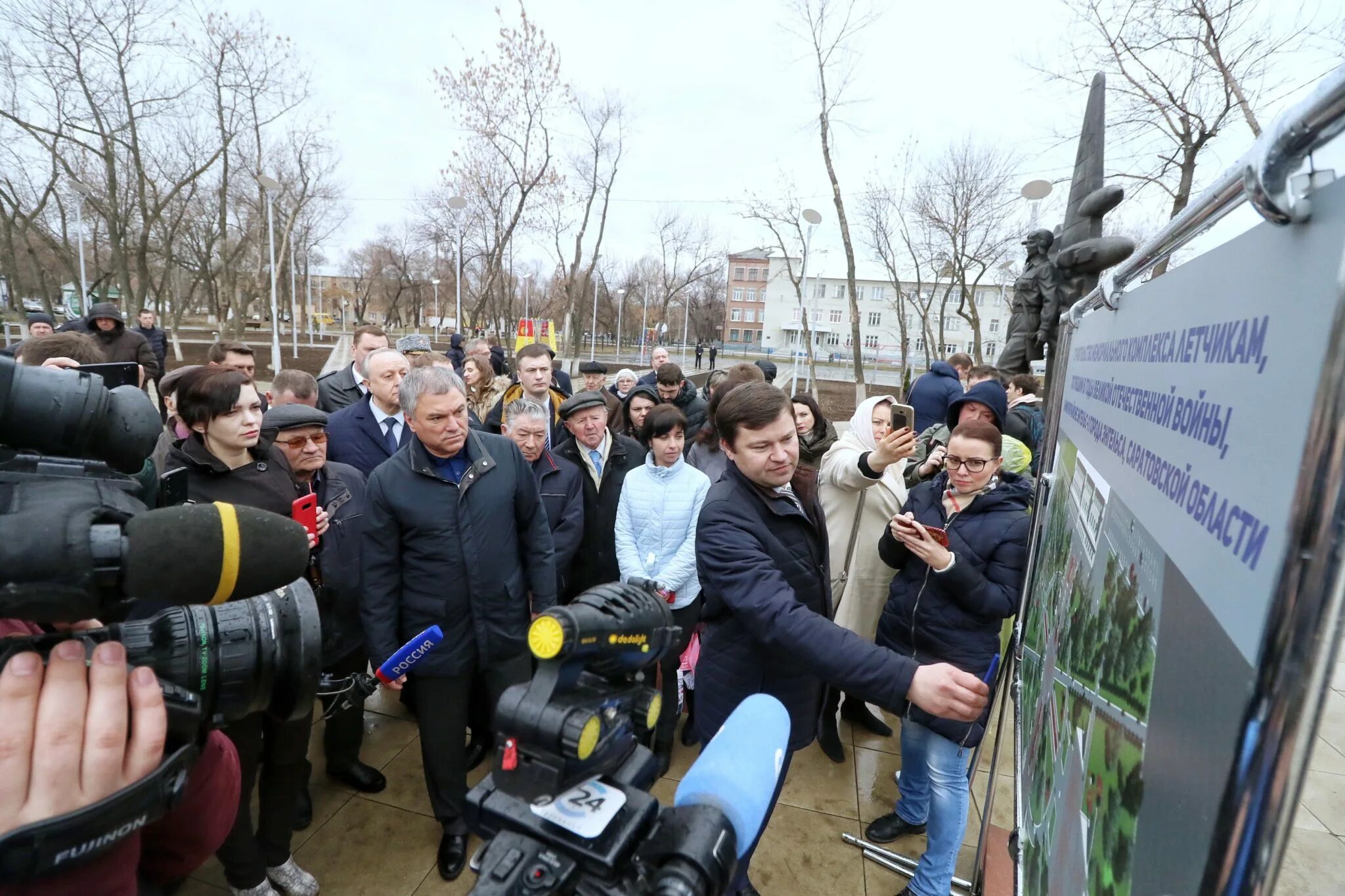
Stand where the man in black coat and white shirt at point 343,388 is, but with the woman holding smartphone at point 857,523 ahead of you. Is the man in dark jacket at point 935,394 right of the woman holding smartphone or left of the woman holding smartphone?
left

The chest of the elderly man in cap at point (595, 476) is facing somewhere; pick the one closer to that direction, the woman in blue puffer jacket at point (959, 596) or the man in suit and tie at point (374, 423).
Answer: the woman in blue puffer jacket

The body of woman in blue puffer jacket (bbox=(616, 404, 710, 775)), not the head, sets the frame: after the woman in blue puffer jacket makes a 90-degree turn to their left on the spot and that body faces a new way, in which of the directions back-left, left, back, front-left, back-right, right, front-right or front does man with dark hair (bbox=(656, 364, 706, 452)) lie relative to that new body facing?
left

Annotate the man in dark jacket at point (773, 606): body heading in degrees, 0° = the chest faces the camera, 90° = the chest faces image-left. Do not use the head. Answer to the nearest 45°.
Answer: approximately 315°

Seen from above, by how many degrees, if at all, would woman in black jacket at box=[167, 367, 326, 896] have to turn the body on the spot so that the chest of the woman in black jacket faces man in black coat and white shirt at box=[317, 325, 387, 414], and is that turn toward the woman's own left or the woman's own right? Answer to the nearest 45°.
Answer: approximately 135° to the woman's own left

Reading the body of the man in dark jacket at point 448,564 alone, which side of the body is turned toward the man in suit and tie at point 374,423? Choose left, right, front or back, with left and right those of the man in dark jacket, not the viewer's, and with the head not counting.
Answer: back

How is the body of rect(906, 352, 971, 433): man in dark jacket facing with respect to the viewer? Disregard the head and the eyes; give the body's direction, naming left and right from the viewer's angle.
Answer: facing away from the viewer and to the right of the viewer

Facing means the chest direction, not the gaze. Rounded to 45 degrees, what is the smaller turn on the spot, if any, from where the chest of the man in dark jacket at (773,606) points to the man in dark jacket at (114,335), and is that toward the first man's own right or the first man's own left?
approximately 180°

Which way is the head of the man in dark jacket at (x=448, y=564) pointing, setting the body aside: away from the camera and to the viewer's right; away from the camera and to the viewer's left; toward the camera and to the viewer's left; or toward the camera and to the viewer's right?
toward the camera and to the viewer's right

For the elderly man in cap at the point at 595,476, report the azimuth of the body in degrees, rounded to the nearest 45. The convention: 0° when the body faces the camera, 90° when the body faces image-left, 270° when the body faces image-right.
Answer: approximately 0°
